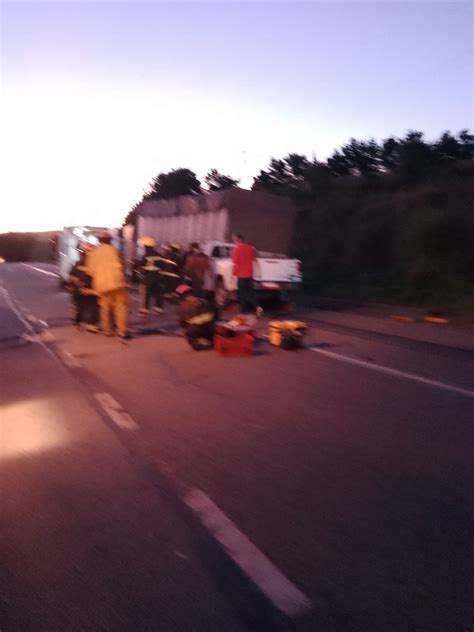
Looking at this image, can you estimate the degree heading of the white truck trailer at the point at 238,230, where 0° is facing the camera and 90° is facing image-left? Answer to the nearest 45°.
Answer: approximately 135°

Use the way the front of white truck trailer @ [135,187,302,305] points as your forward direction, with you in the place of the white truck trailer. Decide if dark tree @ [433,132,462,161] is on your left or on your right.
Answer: on your right

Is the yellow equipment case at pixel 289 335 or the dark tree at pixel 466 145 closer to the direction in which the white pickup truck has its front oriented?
the dark tree

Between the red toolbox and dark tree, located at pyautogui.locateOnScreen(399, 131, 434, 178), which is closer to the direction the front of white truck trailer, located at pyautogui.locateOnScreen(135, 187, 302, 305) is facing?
the dark tree

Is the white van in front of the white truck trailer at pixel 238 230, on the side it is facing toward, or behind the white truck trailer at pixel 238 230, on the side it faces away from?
in front

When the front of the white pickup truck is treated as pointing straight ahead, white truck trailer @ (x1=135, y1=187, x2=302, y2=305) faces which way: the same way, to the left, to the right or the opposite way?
the same way

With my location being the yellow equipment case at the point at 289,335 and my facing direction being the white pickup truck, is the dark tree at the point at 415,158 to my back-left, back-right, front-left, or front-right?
front-right

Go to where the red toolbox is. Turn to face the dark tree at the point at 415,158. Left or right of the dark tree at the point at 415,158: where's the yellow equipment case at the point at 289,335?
right

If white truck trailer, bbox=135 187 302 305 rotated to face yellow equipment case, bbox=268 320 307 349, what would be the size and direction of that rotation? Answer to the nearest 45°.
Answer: approximately 135° to its left

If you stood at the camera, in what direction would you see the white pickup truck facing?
facing away from the viewer and to the left of the viewer

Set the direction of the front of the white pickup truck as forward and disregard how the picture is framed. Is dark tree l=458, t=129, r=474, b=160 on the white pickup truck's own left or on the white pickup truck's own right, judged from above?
on the white pickup truck's own right
